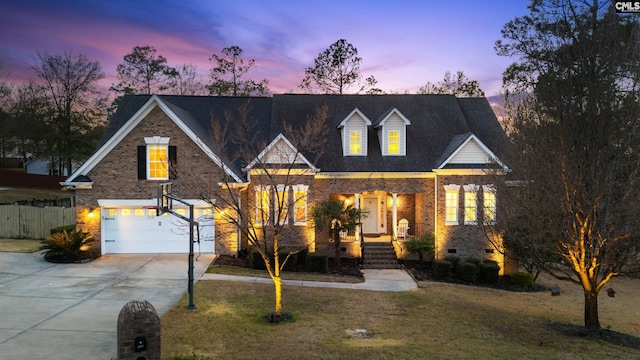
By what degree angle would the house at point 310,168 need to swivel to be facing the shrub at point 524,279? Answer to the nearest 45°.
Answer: approximately 90° to its left

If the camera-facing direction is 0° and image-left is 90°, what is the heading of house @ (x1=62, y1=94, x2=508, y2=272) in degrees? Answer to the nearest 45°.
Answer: approximately 0°

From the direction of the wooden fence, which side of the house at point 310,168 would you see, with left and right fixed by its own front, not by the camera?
right

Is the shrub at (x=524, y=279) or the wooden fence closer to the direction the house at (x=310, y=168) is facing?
the shrub
